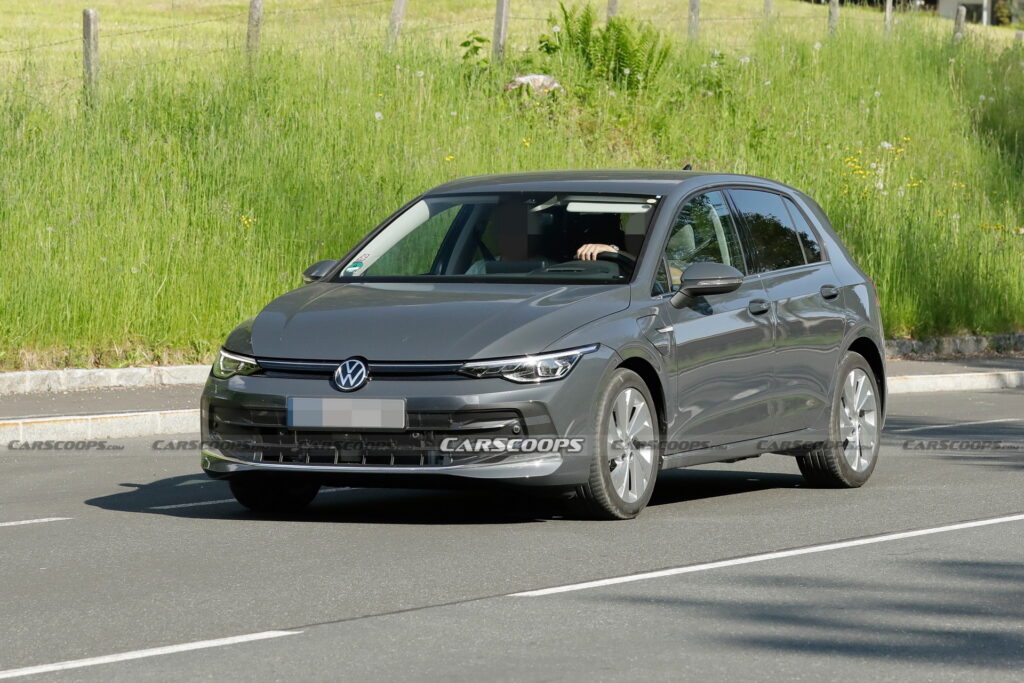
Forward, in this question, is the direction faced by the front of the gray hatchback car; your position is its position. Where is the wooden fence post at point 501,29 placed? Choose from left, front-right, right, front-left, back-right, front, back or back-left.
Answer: back-right

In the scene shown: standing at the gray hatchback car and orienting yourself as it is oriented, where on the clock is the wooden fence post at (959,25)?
The wooden fence post is roughly at 5 o'clock from the gray hatchback car.

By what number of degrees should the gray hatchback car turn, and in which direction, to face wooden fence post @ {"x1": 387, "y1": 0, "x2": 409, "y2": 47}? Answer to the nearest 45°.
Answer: approximately 135° to its right

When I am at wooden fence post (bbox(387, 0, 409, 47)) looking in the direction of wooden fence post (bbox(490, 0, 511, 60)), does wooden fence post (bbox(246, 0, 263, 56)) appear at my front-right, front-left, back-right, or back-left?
back-right

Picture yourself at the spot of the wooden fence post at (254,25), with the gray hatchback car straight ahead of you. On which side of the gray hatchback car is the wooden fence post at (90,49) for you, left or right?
right

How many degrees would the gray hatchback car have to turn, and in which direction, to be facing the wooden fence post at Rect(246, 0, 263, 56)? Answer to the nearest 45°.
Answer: approximately 135° to its right

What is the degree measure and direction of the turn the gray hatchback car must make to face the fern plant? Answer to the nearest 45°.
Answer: approximately 135° to its right

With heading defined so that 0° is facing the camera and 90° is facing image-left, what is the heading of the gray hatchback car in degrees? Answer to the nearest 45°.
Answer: approximately 45°

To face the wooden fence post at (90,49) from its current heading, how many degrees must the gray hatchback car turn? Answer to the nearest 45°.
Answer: approximately 90° to its right
